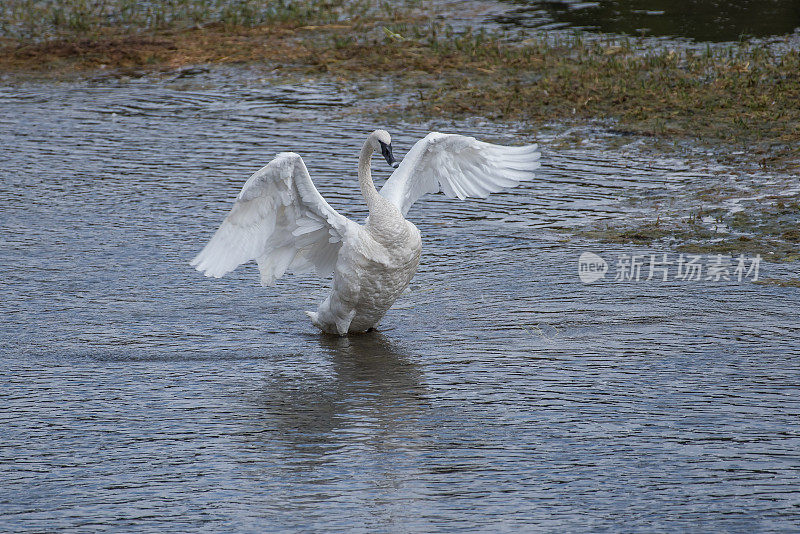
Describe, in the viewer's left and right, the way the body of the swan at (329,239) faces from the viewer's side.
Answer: facing the viewer and to the right of the viewer
